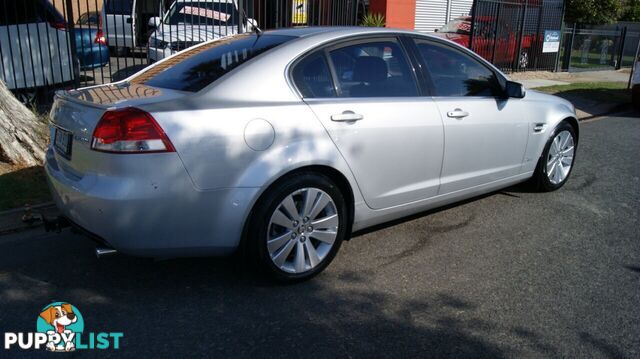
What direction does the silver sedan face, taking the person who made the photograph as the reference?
facing away from the viewer and to the right of the viewer

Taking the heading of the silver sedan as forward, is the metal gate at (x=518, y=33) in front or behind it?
in front

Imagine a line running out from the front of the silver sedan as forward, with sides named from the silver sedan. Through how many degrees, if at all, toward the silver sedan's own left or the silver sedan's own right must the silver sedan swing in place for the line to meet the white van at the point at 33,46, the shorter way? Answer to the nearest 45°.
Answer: approximately 90° to the silver sedan's own left

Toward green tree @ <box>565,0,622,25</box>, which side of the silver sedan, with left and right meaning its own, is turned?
front

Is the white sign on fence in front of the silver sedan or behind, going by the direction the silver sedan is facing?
in front

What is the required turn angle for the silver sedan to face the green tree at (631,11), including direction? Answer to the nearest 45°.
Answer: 0° — it already faces it

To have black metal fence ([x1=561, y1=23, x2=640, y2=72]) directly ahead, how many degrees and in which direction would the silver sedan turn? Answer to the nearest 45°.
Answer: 0° — it already faces it

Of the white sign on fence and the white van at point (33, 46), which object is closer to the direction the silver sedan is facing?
the white sign on fence
